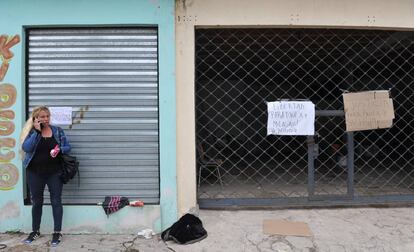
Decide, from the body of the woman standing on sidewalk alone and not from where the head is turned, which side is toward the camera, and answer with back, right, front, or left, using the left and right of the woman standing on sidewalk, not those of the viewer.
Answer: front

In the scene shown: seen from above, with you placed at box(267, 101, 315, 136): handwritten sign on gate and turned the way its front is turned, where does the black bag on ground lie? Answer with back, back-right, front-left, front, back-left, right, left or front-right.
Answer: front-right

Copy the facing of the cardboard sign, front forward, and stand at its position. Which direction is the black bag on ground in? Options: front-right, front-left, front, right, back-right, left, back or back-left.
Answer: front-right

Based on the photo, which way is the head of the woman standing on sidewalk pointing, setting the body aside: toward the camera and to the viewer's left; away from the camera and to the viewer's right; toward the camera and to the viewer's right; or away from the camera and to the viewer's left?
toward the camera and to the viewer's right

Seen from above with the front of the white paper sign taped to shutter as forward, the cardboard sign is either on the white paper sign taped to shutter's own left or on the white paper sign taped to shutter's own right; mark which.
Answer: on the white paper sign taped to shutter's own left

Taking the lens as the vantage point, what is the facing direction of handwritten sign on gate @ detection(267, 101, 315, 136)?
facing the viewer

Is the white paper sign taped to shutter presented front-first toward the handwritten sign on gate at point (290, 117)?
no

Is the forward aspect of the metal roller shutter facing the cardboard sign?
no

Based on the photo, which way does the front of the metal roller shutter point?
toward the camera

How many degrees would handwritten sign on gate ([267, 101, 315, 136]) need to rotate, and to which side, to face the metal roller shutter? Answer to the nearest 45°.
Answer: approximately 90° to its right

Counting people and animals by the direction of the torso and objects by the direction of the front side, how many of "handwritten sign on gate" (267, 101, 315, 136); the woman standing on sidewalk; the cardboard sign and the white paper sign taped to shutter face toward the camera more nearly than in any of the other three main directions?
4
